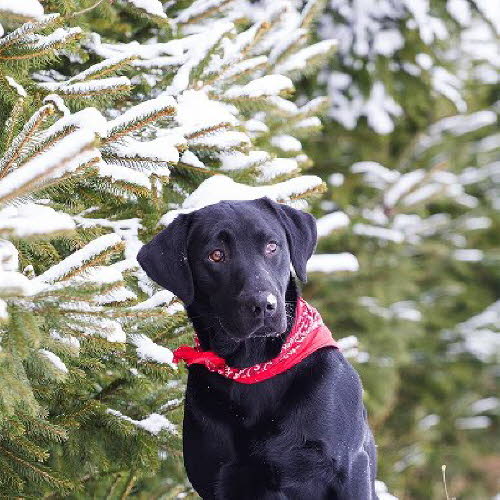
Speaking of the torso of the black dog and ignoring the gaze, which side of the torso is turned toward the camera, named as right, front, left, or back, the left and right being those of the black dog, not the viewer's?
front
